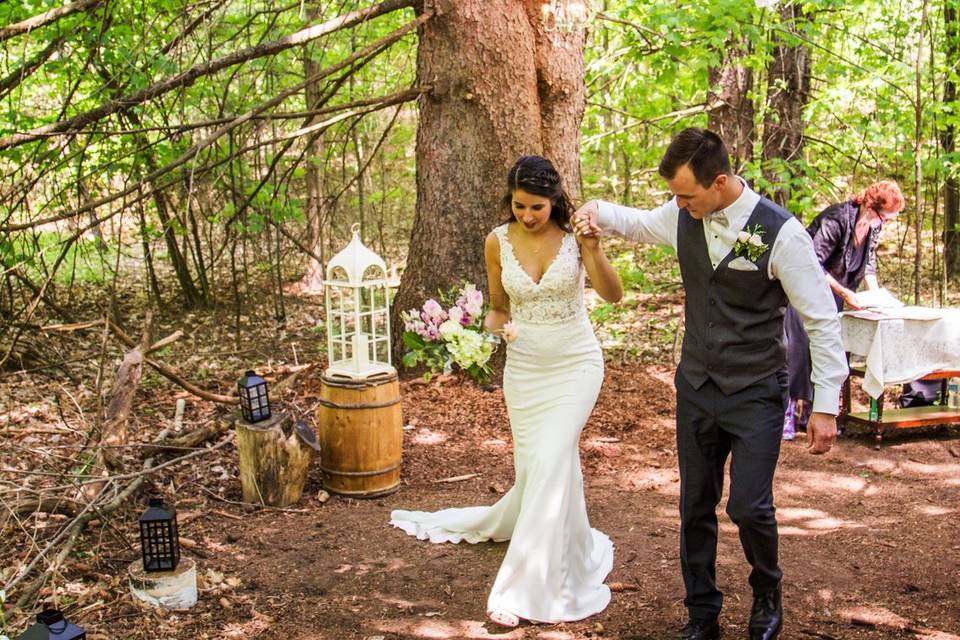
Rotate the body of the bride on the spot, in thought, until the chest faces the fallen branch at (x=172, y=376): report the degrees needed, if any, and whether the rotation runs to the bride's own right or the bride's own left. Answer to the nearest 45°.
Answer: approximately 135° to the bride's own right

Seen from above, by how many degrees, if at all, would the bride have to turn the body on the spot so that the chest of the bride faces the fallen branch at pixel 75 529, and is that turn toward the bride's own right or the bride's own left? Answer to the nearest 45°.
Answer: approximately 90° to the bride's own right

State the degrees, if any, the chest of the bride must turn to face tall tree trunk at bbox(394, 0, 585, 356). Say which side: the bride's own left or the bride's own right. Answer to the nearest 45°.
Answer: approximately 180°

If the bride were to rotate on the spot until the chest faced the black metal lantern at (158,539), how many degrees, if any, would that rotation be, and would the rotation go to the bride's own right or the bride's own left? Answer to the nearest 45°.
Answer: approximately 90° to the bride's own right

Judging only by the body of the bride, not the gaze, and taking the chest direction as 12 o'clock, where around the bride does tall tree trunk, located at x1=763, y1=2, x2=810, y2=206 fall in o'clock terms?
The tall tree trunk is roughly at 7 o'clock from the bride.

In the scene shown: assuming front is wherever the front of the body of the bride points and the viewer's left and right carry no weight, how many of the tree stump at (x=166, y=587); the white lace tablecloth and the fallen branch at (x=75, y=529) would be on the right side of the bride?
2

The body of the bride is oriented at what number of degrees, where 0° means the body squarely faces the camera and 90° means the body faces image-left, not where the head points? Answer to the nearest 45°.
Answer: approximately 0°

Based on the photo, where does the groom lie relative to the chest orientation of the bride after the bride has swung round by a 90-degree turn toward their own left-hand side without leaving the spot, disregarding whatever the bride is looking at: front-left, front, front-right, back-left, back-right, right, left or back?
front-right

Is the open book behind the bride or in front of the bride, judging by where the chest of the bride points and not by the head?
behind

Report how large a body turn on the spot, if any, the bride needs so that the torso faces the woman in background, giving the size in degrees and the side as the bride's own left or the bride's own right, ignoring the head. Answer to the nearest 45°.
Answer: approximately 135° to the bride's own left

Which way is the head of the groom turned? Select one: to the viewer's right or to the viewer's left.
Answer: to the viewer's left

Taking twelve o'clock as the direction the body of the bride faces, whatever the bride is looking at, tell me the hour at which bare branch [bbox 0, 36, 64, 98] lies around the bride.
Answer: The bare branch is roughly at 4 o'clock from the bride.

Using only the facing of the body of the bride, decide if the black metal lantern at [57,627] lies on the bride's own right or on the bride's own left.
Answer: on the bride's own right

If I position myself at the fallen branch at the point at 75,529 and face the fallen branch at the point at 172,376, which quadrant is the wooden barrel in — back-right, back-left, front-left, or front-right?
front-right

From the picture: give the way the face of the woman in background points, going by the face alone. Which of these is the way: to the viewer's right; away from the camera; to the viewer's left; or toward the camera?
to the viewer's right

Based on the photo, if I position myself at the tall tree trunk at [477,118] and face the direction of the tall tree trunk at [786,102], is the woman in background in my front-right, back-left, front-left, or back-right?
front-right

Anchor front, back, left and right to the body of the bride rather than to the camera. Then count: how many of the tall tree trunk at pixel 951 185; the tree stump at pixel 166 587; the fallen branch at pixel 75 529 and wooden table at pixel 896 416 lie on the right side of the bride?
2

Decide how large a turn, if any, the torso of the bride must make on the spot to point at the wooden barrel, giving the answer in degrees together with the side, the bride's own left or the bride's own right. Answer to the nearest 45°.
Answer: approximately 135° to the bride's own right

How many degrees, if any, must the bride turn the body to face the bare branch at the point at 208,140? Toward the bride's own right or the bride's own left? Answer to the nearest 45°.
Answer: approximately 135° to the bride's own right

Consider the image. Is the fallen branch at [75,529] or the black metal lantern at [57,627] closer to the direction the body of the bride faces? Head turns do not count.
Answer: the black metal lantern
